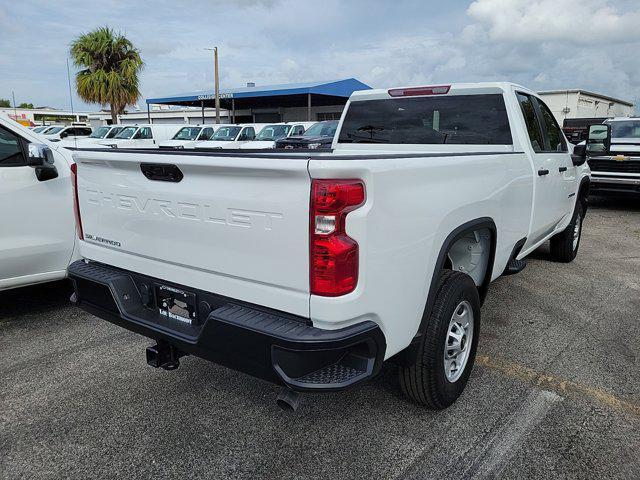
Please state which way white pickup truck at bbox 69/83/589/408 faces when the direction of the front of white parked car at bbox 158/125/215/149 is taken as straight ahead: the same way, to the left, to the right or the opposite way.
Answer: the opposite way

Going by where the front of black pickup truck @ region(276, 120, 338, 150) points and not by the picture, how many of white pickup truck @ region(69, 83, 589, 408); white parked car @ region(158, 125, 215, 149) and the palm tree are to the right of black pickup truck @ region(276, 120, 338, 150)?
2

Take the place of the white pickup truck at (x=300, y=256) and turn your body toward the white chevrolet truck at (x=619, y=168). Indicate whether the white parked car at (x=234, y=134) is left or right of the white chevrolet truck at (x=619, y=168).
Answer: left

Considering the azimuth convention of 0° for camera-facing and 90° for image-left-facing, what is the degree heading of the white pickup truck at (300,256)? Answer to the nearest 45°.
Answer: approximately 225°

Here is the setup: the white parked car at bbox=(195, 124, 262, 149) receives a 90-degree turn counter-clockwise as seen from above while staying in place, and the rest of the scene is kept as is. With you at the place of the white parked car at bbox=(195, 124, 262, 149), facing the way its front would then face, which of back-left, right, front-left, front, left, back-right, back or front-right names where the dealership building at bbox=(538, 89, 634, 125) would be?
front-left

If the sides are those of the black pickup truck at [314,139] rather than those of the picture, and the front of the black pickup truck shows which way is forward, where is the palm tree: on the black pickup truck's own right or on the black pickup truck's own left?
on the black pickup truck's own right

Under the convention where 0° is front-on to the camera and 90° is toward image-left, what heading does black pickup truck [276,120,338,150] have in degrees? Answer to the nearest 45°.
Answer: approximately 45°

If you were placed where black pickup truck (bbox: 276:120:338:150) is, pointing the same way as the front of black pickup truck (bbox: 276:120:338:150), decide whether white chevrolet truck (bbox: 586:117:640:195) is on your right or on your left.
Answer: on your left

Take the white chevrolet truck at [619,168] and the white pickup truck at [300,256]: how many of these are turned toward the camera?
1

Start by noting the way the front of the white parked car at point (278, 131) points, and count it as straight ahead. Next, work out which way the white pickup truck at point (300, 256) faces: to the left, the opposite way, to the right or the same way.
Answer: the opposite way
